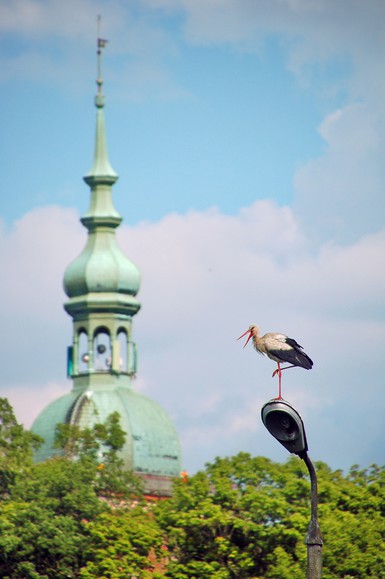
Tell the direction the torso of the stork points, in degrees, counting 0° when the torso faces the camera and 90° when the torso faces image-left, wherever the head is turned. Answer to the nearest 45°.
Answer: approximately 90°
